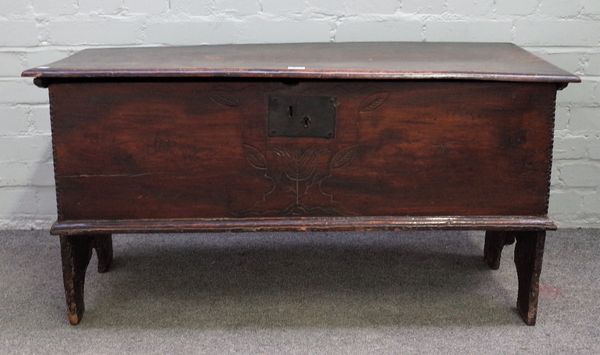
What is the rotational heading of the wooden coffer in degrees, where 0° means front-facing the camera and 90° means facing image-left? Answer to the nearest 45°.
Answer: approximately 0°
